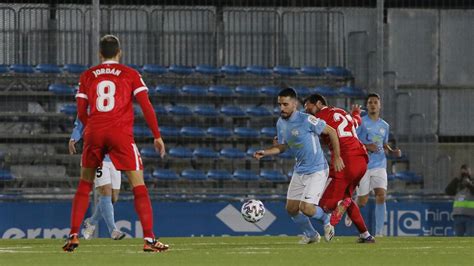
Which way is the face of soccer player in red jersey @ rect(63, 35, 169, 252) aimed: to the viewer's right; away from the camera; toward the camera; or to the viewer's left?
away from the camera

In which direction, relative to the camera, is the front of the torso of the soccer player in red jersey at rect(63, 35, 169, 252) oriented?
away from the camera

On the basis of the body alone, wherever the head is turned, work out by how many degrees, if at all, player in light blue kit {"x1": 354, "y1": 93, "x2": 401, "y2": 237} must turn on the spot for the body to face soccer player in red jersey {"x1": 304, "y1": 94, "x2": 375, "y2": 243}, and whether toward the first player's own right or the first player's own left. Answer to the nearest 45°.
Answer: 0° — they already face them

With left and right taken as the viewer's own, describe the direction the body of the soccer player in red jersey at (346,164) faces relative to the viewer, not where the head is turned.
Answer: facing away from the viewer and to the left of the viewer

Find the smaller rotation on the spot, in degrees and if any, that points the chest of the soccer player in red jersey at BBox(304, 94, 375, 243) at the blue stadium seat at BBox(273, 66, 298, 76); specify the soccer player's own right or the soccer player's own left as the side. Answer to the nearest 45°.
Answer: approximately 45° to the soccer player's own right
